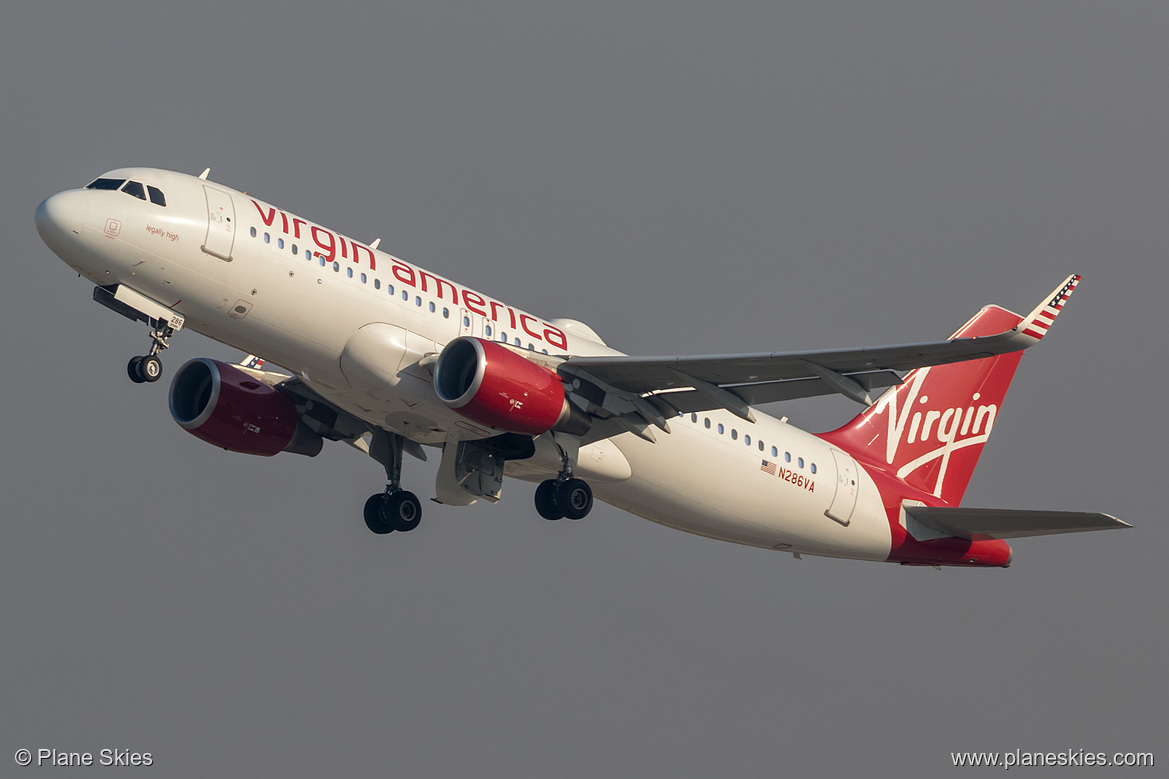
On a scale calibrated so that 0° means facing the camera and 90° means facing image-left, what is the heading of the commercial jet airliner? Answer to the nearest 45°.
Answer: approximately 45°
